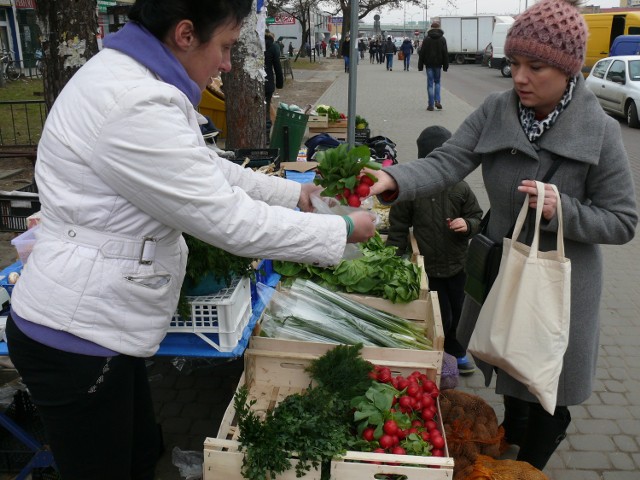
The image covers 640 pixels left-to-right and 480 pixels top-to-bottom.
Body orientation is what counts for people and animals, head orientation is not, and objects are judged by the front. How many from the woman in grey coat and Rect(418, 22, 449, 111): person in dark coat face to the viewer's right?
0

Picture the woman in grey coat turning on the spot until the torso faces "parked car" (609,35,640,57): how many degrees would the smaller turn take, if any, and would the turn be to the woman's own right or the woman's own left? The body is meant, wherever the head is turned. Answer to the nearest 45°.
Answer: approximately 135° to the woman's own right

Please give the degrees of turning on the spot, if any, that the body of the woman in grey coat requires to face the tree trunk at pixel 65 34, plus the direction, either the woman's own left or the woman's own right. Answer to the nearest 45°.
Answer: approximately 90° to the woman's own right

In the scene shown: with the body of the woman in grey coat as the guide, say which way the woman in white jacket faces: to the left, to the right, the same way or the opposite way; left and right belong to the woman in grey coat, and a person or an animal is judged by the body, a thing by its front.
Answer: the opposite way

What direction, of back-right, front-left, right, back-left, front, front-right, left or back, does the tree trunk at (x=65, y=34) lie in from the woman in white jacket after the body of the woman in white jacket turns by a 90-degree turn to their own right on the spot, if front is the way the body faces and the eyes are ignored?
back

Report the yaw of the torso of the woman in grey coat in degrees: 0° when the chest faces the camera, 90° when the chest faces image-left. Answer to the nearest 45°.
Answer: approximately 45°

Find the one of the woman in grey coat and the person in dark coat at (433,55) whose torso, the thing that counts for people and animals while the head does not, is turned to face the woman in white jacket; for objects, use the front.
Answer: the woman in grey coat

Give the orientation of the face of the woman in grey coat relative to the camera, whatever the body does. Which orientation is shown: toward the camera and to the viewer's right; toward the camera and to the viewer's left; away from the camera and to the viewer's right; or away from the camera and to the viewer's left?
toward the camera and to the viewer's left

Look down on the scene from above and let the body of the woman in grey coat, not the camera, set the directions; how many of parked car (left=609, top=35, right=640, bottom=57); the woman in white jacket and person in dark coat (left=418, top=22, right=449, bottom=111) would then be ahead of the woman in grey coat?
1

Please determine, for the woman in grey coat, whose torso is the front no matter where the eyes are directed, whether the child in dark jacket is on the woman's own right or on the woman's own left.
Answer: on the woman's own right

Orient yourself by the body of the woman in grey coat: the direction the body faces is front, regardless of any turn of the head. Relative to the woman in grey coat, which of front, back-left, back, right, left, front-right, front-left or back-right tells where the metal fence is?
right

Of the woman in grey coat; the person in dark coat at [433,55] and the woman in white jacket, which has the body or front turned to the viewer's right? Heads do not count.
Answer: the woman in white jacket

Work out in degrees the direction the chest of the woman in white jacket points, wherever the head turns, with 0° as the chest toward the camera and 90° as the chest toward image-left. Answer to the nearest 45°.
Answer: approximately 270°

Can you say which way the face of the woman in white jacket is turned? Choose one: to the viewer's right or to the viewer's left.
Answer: to the viewer's right
